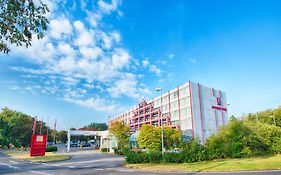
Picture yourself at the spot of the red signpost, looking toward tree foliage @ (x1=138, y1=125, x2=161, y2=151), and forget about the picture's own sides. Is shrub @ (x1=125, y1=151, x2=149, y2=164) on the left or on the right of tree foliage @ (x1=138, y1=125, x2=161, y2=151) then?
right

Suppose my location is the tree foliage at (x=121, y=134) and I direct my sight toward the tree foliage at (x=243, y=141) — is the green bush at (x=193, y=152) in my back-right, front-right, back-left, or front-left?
front-right

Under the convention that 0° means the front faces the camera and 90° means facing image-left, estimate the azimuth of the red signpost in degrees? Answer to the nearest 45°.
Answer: approximately 0°

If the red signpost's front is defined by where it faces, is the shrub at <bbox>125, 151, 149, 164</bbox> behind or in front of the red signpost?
in front

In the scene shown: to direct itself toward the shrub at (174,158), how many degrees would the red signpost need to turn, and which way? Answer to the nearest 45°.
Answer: approximately 45° to its left

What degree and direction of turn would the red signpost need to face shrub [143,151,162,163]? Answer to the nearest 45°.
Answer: approximately 45° to its left

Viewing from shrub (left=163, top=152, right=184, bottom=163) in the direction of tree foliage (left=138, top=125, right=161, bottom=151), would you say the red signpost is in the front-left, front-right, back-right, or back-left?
front-left

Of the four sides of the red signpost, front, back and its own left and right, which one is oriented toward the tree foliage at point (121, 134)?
left

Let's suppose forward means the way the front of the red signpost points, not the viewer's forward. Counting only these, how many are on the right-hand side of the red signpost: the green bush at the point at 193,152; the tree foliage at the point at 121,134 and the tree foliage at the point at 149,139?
0

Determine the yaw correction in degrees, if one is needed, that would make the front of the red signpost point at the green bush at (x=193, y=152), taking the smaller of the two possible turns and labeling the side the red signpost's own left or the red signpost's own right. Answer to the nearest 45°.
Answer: approximately 45° to the red signpost's own left
